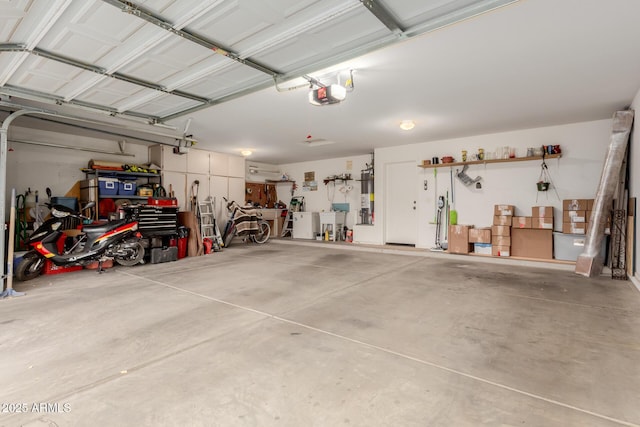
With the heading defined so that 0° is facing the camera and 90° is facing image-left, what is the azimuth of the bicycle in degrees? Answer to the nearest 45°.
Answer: approximately 45°

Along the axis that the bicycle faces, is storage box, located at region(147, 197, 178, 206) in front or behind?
in front

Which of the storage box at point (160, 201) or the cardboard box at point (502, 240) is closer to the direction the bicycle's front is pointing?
the storage box

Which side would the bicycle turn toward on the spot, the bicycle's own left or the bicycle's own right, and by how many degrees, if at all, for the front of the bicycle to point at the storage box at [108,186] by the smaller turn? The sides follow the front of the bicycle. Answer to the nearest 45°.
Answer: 0° — it already faces it

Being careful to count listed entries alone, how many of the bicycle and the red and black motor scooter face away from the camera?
0

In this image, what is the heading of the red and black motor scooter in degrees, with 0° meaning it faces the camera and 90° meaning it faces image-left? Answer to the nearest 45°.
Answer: approximately 45°

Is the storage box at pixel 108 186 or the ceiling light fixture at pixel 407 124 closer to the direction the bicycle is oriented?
the storage box

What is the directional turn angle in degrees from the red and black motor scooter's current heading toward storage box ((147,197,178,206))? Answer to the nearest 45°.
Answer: approximately 180°
